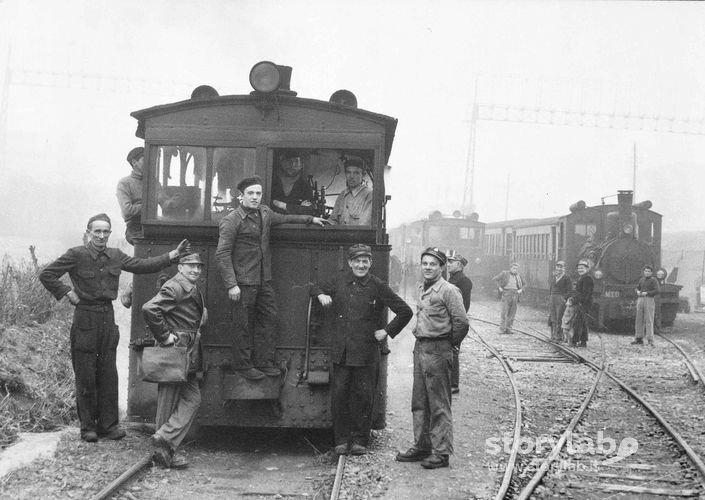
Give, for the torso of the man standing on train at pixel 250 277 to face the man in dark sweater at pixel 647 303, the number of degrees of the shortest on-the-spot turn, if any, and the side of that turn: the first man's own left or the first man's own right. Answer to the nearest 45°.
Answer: approximately 90° to the first man's own left

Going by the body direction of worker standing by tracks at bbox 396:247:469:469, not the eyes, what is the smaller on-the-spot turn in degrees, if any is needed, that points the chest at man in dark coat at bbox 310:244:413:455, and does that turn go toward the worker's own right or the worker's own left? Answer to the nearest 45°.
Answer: approximately 45° to the worker's own right

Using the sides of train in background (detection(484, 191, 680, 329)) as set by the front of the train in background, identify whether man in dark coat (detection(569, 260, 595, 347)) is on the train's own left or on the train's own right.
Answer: on the train's own right

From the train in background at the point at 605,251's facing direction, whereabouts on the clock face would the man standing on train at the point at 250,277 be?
The man standing on train is roughly at 2 o'clock from the train in background.
